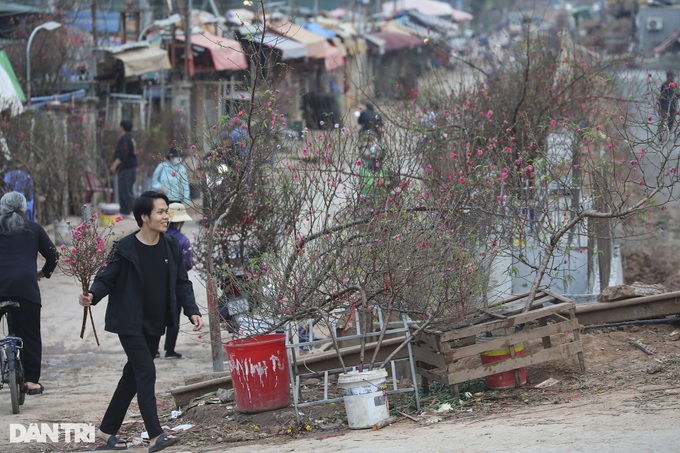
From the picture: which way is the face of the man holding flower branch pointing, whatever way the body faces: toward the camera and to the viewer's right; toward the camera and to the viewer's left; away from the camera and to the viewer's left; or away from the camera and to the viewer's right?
toward the camera and to the viewer's right

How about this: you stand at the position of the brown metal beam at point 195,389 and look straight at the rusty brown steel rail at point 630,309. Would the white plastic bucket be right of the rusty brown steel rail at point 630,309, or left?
right

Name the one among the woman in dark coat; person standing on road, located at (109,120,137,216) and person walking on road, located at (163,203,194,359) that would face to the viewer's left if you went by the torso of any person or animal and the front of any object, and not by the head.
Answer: person standing on road, located at (109,120,137,216)

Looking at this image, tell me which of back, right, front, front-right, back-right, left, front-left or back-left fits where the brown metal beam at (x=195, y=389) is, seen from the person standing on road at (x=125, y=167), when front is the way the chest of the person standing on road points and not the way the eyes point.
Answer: left

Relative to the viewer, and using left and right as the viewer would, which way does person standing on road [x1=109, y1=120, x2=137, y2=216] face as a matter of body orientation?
facing to the left of the viewer
